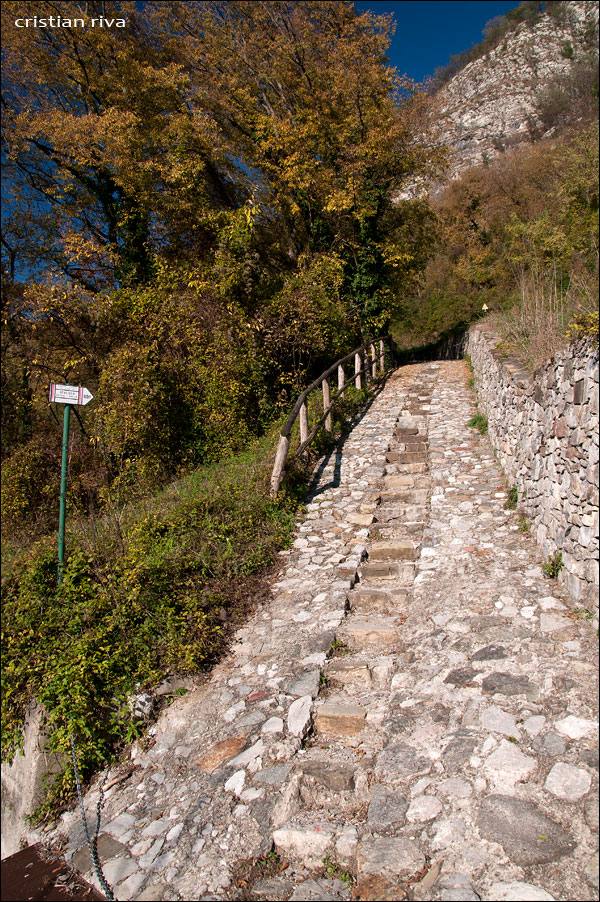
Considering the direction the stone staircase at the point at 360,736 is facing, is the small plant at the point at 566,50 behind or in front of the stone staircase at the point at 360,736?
behind

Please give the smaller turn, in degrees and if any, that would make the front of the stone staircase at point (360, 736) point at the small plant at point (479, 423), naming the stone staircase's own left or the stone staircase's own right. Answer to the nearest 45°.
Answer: approximately 180°

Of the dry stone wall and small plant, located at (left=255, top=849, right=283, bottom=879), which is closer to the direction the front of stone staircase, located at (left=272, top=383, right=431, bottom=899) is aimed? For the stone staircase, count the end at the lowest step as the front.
the small plant

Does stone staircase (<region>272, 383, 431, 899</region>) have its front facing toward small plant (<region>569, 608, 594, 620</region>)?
no

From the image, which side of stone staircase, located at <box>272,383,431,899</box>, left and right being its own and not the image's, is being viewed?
front

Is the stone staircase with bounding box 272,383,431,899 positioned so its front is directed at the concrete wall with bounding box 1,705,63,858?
no

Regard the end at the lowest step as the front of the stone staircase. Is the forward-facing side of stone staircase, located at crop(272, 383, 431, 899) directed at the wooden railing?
no
